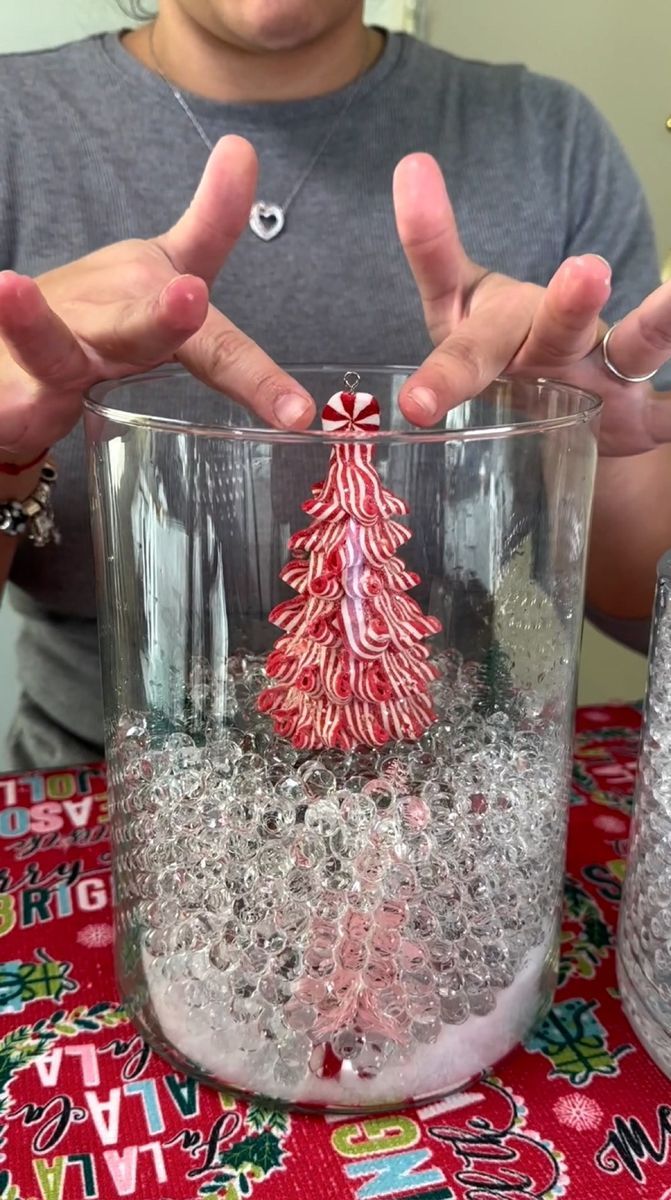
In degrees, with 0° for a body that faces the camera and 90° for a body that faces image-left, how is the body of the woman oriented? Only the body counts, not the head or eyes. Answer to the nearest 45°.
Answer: approximately 0°

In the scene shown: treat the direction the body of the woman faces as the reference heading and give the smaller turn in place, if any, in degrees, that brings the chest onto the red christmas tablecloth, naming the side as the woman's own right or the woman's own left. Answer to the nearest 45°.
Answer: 0° — they already face it
